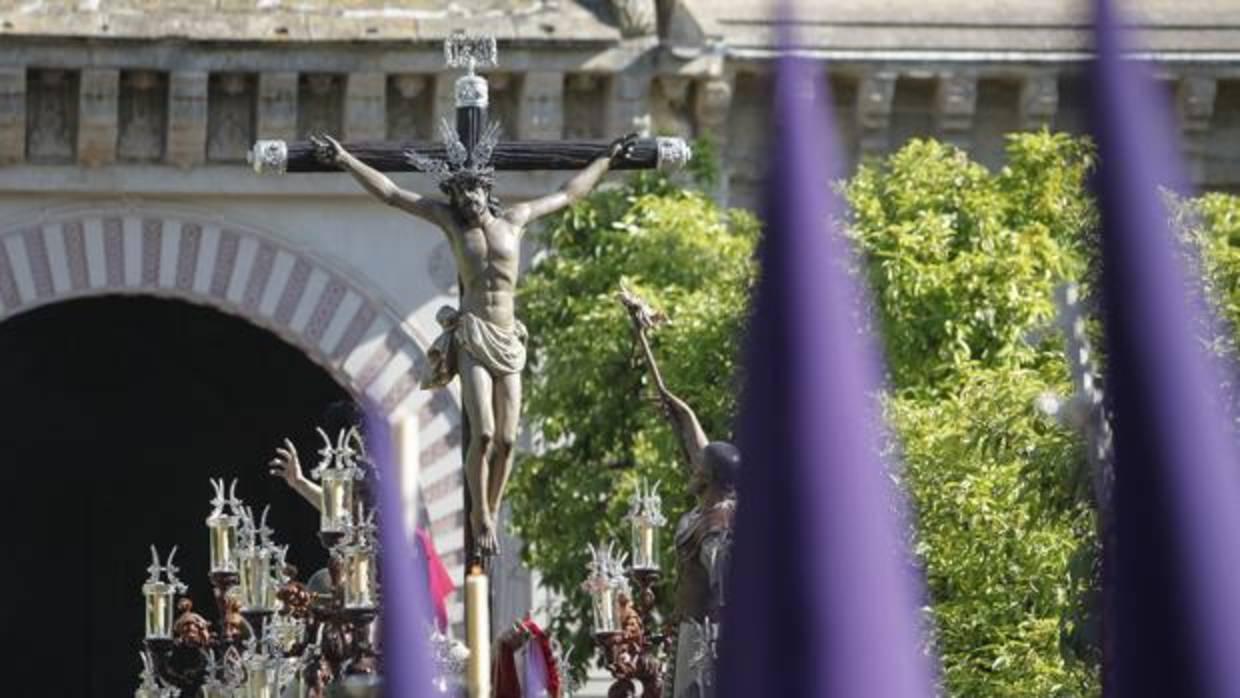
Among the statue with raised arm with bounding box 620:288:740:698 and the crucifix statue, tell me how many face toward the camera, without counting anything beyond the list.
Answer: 1

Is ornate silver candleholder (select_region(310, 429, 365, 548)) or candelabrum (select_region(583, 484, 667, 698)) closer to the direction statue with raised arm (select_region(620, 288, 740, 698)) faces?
the ornate silver candleholder

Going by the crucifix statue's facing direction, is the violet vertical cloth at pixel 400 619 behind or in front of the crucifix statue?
in front

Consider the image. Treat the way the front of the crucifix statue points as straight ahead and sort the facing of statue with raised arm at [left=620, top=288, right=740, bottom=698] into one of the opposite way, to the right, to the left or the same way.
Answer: to the right

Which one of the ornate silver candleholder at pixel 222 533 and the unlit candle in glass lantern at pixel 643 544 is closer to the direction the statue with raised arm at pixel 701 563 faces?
the ornate silver candleholder

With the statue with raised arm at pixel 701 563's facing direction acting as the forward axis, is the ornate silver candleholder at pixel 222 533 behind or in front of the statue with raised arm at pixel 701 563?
in front

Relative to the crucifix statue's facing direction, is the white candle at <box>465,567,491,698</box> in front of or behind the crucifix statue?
in front

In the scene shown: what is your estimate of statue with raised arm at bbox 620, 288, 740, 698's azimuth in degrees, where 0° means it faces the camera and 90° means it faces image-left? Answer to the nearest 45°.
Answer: approximately 90°

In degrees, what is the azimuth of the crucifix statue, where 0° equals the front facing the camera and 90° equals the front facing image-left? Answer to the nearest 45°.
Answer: approximately 0°

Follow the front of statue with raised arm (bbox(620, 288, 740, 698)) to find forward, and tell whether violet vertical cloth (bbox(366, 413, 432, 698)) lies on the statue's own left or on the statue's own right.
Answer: on the statue's own left
